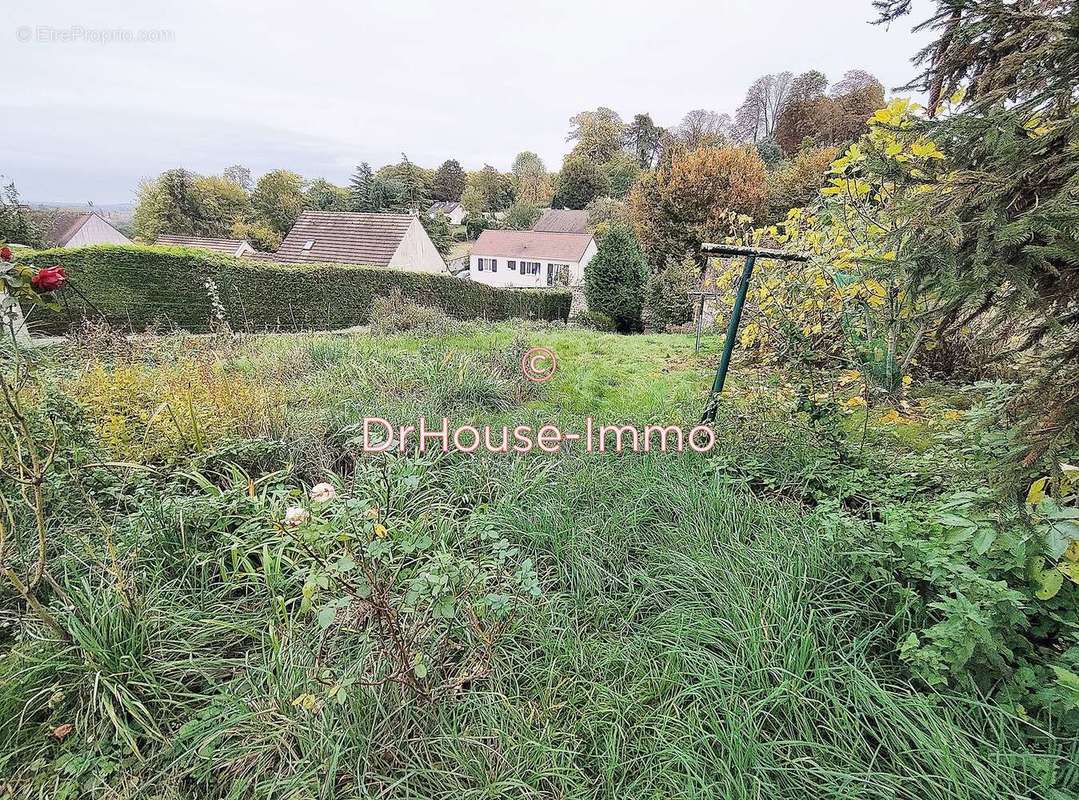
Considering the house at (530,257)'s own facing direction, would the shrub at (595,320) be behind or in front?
in front

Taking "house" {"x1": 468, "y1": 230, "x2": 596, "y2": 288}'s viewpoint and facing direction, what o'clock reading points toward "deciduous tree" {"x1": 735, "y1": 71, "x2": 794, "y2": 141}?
The deciduous tree is roughly at 8 o'clock from the house.

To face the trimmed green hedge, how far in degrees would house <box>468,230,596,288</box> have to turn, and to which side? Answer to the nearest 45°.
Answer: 0° — it already faces it

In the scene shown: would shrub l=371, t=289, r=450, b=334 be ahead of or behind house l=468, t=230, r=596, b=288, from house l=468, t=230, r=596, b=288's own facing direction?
ahead

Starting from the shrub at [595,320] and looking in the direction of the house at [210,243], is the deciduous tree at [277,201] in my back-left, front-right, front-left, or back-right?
front-right

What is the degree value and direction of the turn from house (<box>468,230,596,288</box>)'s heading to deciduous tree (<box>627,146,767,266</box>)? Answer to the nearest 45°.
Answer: approximately 45° to its left

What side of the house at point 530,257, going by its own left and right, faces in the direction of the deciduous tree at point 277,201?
right

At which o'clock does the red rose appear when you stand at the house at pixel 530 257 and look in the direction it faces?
The red rose is roughly at 12 o'clock from the house.

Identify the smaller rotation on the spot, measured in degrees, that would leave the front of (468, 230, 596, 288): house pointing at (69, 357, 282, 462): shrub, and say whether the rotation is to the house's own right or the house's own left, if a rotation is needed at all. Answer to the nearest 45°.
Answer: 0° — it already faces it

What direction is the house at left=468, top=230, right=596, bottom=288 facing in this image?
toward the camera

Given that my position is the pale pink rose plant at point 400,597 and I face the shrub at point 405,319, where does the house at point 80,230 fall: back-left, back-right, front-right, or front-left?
front-left

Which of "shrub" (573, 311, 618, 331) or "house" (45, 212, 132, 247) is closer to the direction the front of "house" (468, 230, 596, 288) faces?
the shrub

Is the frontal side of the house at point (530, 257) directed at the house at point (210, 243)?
no

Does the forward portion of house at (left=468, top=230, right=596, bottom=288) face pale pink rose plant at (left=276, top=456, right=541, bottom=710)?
yes
